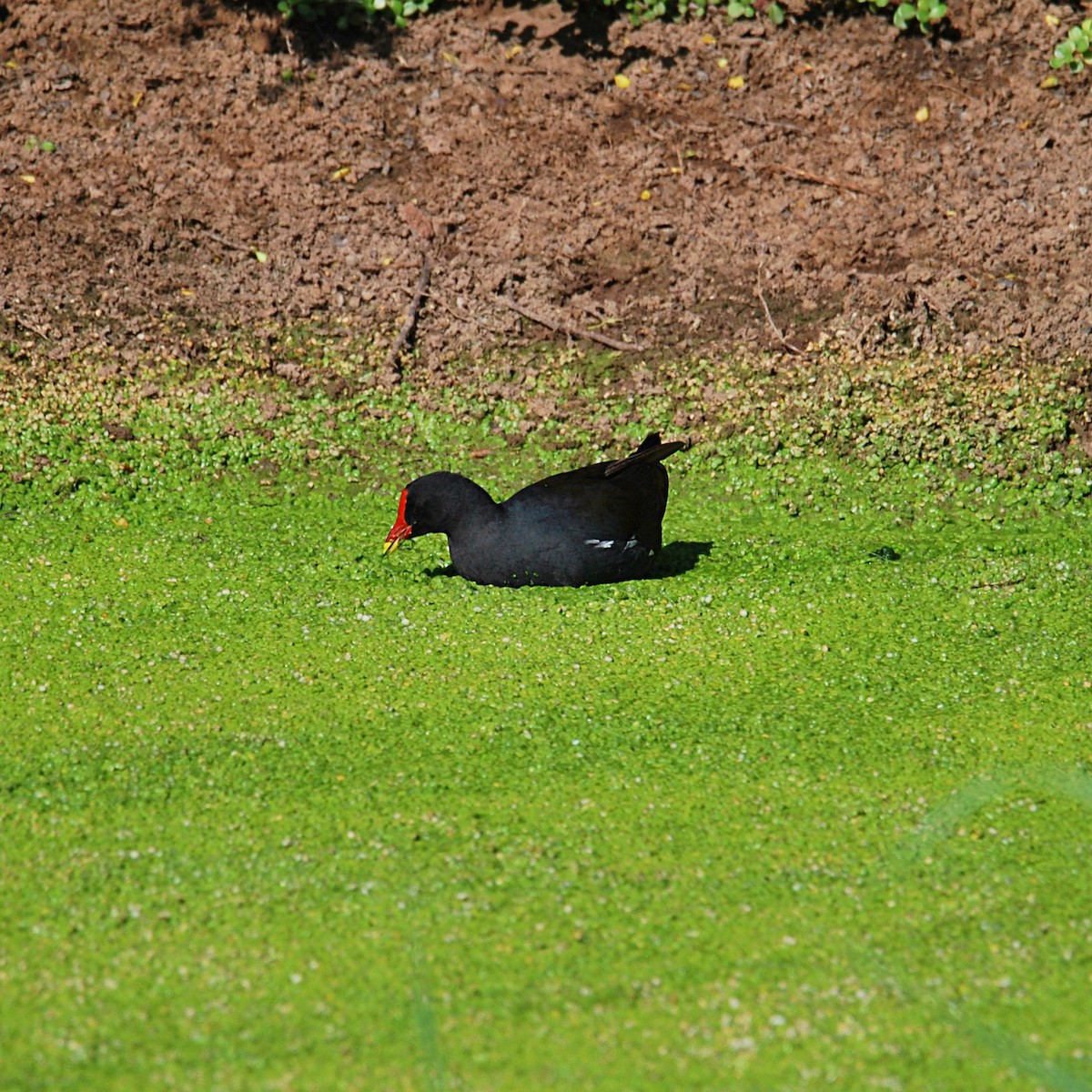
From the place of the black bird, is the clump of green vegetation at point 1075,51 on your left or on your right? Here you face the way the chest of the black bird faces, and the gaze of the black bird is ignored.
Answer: on your right

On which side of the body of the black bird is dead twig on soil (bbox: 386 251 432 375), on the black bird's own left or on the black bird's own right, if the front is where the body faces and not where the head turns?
on the black bird's own right

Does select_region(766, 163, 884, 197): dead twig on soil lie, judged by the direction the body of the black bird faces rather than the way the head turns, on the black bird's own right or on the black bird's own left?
on the black bird's own right

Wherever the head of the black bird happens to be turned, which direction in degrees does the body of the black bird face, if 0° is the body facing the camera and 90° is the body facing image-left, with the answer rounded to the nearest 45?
approximately 90°

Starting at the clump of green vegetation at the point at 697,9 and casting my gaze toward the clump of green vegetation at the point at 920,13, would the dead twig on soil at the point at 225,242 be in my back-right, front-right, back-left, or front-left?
back-right

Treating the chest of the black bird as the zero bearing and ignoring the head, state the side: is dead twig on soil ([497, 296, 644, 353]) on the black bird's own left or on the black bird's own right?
on the black bird's own right

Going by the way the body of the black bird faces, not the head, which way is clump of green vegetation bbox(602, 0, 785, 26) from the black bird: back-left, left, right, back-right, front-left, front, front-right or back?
right

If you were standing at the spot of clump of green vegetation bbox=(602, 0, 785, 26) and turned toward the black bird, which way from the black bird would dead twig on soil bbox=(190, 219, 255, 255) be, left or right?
right
